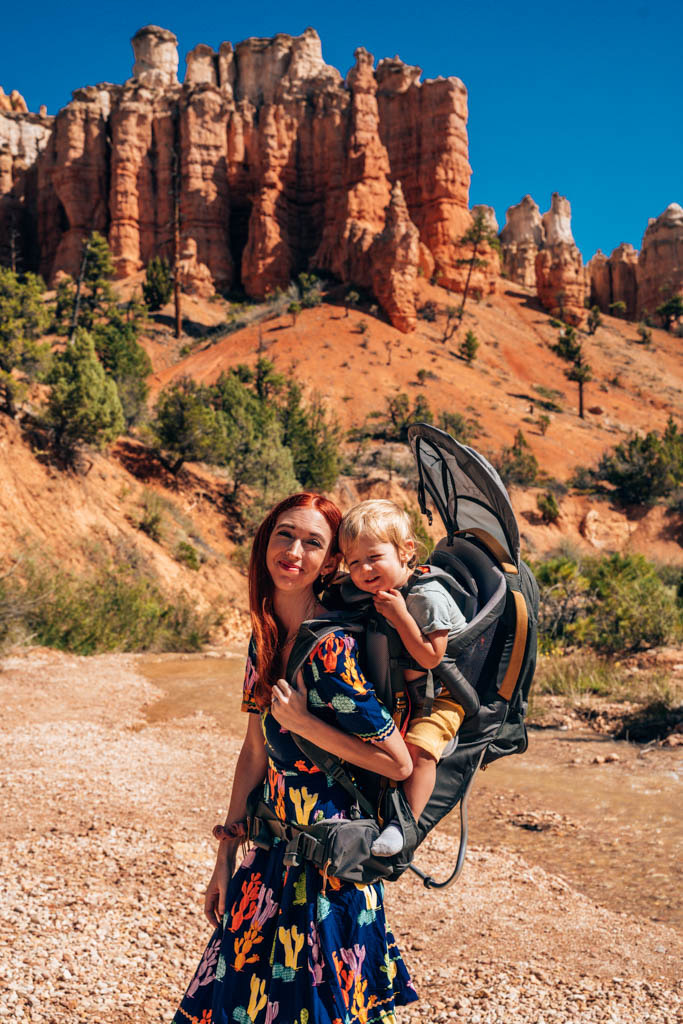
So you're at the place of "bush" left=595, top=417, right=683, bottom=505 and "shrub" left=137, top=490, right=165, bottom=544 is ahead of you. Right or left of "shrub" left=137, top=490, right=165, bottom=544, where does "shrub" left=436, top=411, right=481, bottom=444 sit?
right

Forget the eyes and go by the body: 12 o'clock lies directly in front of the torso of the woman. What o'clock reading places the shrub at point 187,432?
The shrub is roughly at 4 o'clock from the woman.

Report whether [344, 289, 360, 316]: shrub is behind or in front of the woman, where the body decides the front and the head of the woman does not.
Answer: behind

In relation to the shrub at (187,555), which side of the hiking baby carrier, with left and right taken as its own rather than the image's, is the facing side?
right

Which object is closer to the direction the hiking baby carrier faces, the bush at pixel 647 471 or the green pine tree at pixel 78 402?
the green pine tree

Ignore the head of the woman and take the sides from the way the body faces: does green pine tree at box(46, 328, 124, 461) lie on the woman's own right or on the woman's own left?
on the woman's own right

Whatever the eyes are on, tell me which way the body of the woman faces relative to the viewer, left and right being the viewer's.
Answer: facing the viewer and to the left of the viewer

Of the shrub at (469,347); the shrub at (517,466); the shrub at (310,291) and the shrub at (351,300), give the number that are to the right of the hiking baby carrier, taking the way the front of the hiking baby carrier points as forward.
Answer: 4

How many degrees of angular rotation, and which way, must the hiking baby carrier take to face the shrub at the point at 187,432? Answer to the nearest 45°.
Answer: approximately 90° to its right

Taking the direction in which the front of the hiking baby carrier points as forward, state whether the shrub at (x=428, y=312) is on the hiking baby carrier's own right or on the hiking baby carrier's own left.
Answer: on the hiking baby carrier's own right

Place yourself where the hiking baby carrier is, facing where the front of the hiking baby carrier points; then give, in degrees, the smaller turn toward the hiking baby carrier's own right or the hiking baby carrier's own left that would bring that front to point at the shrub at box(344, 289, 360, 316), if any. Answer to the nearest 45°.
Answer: approximately 90° to the hiking baby carrier's own right

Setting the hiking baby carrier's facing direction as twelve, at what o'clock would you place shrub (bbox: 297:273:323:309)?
The shrub is roughly at 3 o'clock from the hiking baby carrier.

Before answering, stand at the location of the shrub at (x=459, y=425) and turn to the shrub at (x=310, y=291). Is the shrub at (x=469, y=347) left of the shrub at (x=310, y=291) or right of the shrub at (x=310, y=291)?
right

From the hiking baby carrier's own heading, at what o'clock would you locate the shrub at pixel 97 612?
The shrub is roughly at 2 o'clock from the hiking baby carrier.

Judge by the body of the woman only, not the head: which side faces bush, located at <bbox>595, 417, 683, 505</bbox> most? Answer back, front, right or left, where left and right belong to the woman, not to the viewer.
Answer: back

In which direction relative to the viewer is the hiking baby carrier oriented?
to the viewer's left
